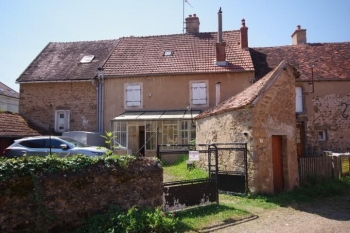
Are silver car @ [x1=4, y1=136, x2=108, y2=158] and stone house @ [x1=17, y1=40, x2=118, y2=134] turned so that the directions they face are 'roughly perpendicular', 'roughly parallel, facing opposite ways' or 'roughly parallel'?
roughly perpendicular

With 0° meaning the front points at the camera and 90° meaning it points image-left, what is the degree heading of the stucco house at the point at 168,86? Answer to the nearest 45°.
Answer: approximately 0°

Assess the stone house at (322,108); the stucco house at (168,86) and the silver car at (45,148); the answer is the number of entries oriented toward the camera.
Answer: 2

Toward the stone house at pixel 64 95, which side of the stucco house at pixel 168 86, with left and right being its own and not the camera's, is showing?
right

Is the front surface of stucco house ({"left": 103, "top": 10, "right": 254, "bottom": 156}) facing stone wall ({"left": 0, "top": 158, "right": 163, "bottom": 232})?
yes

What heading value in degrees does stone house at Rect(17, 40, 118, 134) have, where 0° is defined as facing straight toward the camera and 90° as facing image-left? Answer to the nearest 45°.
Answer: approximately 0°

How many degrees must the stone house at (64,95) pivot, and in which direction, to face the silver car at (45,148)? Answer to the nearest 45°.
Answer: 0° — it already faces it

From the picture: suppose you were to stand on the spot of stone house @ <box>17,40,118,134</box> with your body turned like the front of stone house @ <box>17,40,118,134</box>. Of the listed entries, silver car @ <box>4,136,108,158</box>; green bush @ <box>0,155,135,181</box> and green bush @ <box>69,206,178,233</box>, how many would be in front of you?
3
